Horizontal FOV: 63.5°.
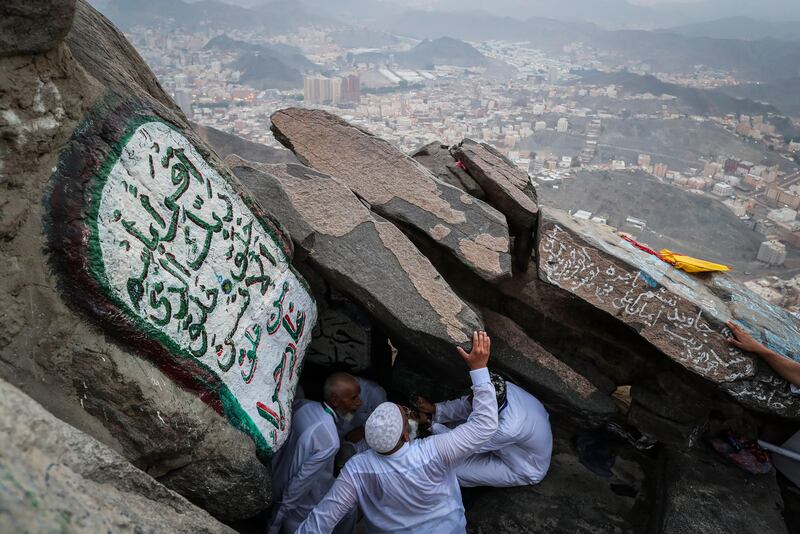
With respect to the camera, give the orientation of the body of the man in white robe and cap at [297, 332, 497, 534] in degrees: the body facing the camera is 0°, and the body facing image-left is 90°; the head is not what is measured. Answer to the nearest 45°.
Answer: approximately 180°

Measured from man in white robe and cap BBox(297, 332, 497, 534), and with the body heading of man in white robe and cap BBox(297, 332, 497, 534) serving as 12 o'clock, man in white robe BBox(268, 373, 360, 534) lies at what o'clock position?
man in white robe BBox(268, 373, 360, 534) is roughly at 10 o'clock from man in white robe and cap BBox(297, 332, 497, 534).

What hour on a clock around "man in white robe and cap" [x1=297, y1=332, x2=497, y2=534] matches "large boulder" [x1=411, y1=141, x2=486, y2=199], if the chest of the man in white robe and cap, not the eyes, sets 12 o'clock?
The large boulder is roughly at 12 o'clock from the man in white robe and cap.

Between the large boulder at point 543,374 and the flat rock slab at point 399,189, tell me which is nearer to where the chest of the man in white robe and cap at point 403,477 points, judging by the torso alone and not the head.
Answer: the flat rock slab

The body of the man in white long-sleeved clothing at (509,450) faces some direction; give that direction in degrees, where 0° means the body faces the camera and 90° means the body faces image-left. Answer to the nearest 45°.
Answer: approximately 90°

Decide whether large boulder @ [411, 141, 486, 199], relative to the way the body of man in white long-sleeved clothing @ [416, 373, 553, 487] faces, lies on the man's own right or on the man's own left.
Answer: on the man's own right

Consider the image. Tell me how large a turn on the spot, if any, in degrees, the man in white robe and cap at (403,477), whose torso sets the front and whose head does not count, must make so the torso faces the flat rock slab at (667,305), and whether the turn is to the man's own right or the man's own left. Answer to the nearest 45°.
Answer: approximately 45° to the man's own right

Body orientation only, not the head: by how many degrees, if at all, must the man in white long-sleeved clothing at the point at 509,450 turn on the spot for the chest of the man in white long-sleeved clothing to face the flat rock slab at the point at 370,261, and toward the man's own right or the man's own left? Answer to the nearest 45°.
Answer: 0° — they already face it
